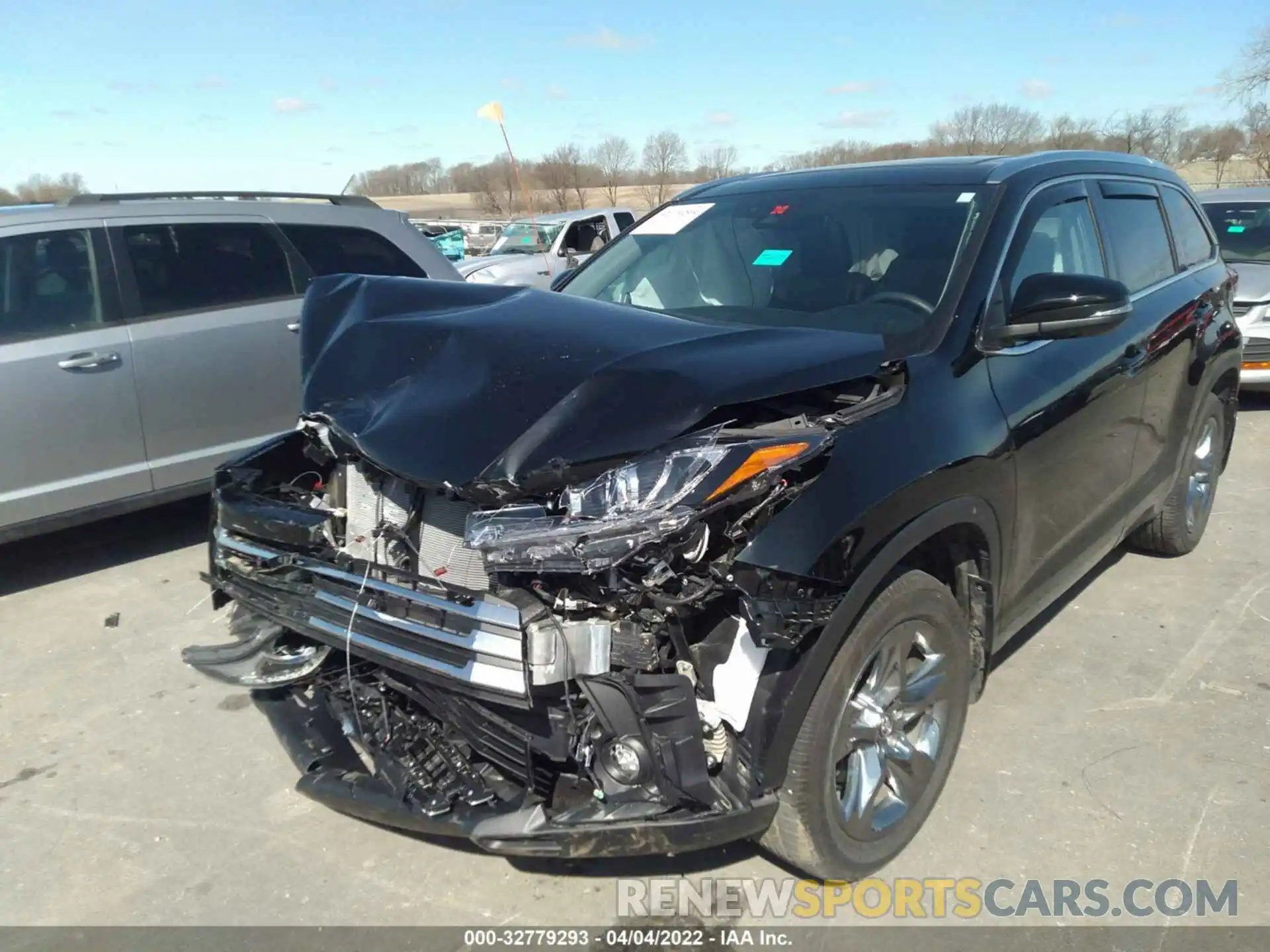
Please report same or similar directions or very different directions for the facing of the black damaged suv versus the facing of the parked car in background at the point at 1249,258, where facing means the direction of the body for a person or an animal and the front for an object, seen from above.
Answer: same or similar directions

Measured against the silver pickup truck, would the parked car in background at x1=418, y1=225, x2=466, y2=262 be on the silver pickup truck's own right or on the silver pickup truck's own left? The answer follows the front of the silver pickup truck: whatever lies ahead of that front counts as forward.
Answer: on the silver pickup truck's own right

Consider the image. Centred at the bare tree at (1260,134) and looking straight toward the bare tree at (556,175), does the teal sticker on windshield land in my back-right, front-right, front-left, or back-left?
front-left

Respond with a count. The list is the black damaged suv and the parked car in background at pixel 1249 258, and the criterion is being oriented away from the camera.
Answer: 0

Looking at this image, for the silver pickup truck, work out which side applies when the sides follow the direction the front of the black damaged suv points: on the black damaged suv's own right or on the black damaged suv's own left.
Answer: on the black damaged suv's own right

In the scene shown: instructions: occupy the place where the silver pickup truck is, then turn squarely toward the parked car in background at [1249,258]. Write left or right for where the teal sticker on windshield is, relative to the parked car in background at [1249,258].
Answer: right

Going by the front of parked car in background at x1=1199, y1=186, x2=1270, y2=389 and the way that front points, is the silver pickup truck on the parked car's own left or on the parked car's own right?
on the parked car's own right

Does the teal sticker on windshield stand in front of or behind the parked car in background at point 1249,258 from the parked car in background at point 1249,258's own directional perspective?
in front

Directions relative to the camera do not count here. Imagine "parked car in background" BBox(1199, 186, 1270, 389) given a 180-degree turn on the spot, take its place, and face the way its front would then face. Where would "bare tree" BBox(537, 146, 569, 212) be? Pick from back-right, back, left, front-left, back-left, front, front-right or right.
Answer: front-left

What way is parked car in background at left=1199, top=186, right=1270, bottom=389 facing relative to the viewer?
toward the camera

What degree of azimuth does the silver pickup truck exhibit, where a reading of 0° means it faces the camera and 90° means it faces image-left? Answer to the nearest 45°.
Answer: approximately 45°

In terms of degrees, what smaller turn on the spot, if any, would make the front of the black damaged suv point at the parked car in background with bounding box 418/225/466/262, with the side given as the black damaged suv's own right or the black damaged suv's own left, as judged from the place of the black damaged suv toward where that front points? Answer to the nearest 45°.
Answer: approximately 135° to the black damaged suv's own right

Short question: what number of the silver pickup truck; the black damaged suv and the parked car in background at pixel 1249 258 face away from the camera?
0

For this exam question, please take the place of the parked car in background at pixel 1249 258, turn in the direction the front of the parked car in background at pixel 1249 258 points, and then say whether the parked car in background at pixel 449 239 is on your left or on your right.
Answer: on your right

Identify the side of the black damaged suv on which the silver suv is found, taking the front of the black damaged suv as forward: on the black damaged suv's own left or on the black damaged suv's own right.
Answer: on the black damaged suv's own right
